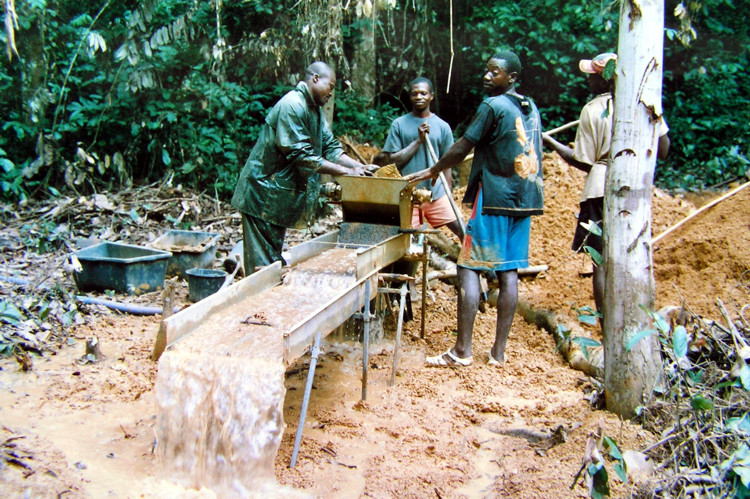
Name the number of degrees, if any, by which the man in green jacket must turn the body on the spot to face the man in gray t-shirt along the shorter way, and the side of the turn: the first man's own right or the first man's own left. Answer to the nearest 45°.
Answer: approximately 45° to the first man's own left

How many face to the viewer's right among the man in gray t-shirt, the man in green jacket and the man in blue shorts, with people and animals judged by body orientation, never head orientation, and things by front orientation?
1

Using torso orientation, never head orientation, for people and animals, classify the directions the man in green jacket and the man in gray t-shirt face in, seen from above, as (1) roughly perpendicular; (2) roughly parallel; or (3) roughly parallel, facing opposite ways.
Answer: roughly perpendicular

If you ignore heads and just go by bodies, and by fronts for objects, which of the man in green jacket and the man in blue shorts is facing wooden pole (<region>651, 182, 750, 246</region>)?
the man in green jacket

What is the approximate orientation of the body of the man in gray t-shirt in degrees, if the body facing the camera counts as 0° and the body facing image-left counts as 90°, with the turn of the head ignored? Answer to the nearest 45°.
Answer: approximately 0°

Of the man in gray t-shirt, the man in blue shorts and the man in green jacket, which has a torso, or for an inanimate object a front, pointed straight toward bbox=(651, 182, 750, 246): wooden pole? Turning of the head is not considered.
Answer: the man in green jacket

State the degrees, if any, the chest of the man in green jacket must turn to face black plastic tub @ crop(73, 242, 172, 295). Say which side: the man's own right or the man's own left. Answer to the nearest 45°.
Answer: approximately 135° to the man's own left

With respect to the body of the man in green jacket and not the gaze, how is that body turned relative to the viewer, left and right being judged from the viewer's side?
facing to the right of the viewer

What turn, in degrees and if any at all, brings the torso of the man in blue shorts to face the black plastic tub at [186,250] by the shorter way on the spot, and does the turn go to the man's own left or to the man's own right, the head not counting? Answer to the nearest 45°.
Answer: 0° — they already face it

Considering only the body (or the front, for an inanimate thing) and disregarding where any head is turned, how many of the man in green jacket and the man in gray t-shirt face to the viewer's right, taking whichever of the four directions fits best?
1

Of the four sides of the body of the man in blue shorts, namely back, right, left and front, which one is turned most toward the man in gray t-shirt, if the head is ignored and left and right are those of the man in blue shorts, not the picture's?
front

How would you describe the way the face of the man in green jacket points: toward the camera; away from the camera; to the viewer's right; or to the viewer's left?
to the viewer's right

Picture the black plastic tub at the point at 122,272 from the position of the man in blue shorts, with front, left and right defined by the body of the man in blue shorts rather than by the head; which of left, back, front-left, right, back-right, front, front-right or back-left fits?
front-left

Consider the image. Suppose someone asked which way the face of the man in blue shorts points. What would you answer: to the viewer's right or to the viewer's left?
to the viewer's left

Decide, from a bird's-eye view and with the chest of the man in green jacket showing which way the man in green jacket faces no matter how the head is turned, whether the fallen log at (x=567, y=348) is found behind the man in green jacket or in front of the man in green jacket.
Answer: in front

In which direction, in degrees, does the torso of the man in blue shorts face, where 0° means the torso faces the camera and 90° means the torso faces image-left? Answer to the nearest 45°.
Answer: approximately 135°
